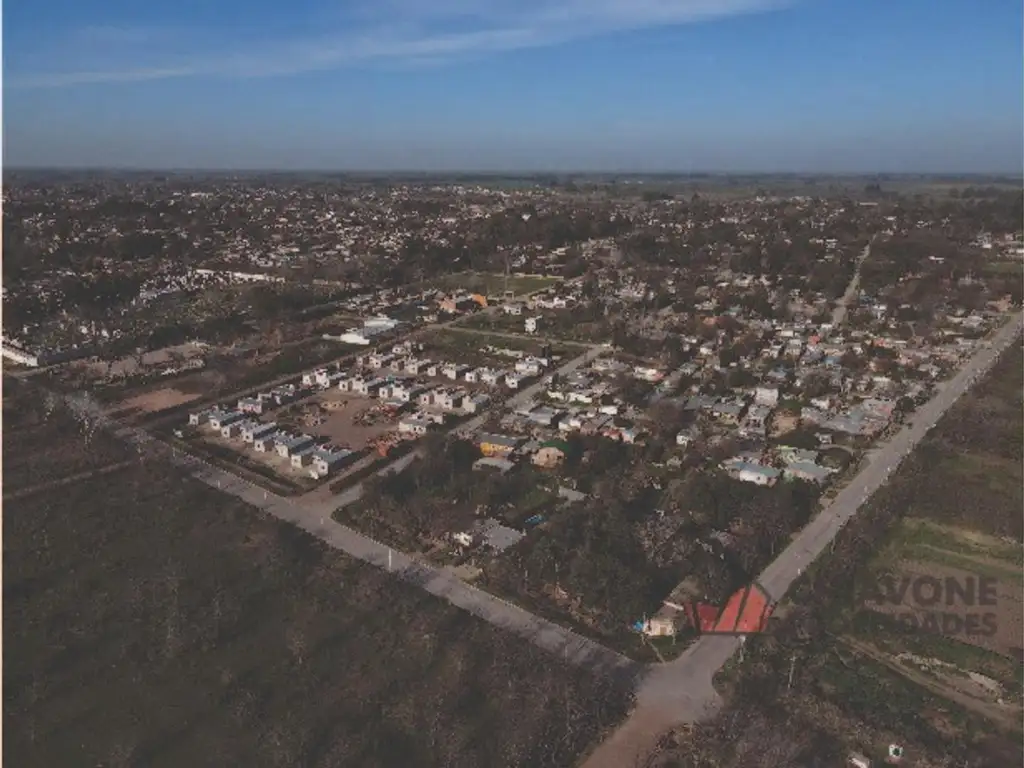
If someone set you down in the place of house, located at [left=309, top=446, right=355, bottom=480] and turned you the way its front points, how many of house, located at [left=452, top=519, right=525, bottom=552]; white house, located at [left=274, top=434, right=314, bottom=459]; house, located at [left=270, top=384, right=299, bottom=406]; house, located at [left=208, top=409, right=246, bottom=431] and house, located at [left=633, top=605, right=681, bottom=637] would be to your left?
2

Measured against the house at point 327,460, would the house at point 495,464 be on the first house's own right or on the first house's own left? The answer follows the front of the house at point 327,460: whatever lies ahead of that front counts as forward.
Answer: on the first house's own left

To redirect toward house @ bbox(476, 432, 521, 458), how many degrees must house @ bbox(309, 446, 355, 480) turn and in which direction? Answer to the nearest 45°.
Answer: approximately 135° to its left

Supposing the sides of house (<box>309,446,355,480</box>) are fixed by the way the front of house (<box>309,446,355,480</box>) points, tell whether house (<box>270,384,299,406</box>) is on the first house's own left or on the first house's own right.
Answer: on the first house's own right

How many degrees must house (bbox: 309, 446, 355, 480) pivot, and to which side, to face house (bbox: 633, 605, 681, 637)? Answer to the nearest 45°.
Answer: approximately 90° to its left

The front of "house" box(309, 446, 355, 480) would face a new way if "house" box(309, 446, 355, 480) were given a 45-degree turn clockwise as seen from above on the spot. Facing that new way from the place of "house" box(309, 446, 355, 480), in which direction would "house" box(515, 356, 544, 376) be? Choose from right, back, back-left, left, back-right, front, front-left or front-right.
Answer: back-right

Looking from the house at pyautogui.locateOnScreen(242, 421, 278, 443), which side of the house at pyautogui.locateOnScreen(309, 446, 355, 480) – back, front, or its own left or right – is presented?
right

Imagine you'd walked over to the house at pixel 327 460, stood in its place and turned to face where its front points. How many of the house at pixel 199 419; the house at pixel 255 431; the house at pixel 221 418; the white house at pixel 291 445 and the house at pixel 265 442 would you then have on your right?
5

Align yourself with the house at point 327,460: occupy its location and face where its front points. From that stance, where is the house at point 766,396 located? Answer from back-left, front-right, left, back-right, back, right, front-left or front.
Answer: back-left

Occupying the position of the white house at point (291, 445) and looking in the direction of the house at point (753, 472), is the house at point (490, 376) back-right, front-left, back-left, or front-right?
front-left

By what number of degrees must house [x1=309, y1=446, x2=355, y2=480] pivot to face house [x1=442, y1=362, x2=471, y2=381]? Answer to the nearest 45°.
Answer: approximately 180°

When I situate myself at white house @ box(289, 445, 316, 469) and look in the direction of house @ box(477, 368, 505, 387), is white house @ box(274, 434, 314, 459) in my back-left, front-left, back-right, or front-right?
front-left

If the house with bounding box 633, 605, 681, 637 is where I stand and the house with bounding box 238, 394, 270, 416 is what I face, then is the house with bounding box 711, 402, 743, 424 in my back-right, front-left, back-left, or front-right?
front-right

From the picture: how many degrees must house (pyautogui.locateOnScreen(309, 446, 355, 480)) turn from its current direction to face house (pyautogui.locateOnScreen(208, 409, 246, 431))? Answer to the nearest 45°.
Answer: approximately 90° to its right

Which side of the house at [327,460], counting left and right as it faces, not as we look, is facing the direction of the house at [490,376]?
back

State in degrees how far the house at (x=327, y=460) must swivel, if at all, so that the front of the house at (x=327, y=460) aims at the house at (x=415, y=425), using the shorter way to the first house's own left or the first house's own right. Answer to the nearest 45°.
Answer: approximately 180°

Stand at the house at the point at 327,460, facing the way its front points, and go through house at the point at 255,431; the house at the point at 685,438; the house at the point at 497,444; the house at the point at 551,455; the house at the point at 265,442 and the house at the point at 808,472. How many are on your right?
2

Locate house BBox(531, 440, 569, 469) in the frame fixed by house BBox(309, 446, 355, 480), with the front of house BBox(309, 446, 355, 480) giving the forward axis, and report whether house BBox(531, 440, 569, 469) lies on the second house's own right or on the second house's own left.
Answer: on the second house's own left

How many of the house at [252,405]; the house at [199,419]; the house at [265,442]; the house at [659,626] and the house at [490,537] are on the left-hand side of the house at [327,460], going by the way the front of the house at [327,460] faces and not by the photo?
2

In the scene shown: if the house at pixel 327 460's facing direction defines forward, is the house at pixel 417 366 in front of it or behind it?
behind
